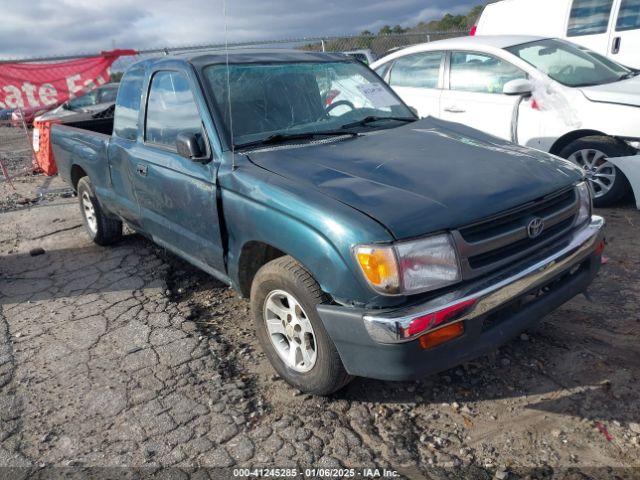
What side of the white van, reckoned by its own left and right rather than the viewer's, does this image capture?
right

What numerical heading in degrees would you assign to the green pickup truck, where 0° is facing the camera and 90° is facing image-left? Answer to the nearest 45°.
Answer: approximately 315°

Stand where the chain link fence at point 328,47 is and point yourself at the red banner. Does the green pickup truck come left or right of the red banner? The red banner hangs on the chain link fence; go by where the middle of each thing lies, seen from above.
left

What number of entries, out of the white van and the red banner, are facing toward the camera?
1

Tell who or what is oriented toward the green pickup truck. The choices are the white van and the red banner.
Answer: the red banner

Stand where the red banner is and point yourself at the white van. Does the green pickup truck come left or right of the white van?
right

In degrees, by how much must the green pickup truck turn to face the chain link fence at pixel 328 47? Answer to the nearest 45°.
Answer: approximately 135° to its left

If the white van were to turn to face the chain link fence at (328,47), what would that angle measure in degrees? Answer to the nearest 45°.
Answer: approximately 135° to its left
